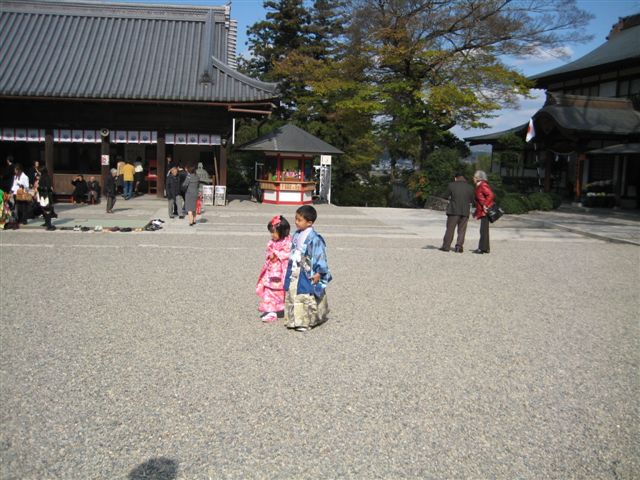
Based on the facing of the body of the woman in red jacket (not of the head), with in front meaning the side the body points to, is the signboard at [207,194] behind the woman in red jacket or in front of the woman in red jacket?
in front

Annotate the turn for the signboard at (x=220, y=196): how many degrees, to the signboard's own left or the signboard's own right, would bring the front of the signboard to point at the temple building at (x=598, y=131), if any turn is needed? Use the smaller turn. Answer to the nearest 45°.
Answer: approximately 90° to the signboard's own left

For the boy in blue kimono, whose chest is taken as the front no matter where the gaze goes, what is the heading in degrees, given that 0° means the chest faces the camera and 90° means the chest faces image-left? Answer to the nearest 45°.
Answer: approximately 45°

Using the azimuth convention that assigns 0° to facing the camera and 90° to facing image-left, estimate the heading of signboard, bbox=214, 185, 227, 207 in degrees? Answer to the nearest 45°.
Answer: approximately 0°

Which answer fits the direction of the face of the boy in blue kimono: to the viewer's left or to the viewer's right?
to the viewer's left

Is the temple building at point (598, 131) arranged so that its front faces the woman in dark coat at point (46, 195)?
yes

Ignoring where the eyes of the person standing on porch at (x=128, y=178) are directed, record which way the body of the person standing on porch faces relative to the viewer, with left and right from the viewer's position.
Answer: facing away from the viewer

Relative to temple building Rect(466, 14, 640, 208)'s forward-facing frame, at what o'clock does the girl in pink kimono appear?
The girl in pink kimono is roughly at 11 o'clock from the temple building.

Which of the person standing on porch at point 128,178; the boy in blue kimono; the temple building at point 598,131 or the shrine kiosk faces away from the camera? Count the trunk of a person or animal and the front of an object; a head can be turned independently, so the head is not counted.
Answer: the person standing on porch
